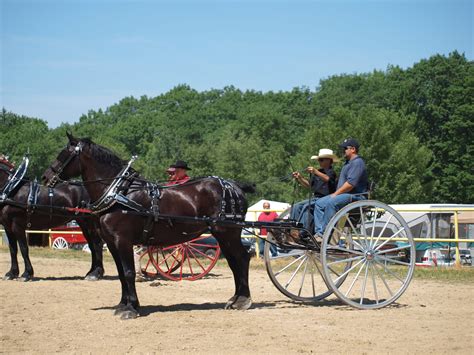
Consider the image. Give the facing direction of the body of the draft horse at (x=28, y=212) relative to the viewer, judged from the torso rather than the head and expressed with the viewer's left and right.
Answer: facing to the left of the viewer

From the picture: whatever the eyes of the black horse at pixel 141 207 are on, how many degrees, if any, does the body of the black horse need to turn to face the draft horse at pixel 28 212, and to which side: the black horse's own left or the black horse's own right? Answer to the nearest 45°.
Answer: approximately 45° to the black horse's own right

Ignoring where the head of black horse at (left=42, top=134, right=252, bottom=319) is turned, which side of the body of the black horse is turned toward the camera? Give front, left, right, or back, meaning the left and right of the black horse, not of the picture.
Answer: left

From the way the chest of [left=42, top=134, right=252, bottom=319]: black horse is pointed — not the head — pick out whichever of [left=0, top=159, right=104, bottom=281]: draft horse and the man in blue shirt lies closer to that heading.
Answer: the draft horse

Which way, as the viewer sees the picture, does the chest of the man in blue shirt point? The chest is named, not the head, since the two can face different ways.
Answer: to the viewer's left

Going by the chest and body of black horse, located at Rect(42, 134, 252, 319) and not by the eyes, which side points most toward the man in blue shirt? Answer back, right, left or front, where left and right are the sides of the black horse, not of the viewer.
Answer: back

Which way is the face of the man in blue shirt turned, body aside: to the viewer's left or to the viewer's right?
to the viewer's left

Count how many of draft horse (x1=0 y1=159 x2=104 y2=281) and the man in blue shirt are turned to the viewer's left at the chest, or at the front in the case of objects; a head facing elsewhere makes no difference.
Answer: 2
